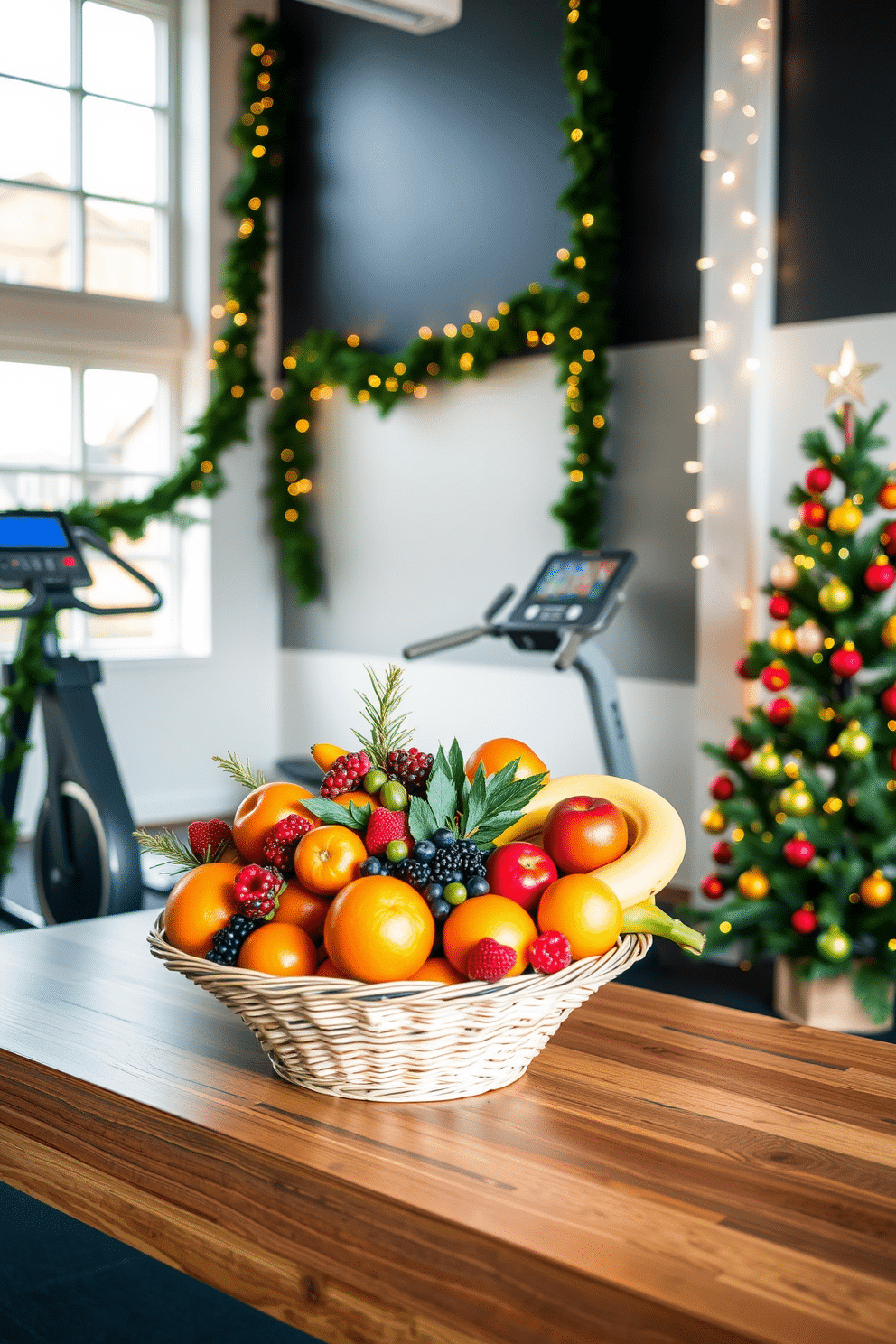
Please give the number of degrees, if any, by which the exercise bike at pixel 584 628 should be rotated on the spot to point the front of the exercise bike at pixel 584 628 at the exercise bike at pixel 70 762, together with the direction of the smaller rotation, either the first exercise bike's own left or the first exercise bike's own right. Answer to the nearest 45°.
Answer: approximately 135° to the first exercise bike's own left

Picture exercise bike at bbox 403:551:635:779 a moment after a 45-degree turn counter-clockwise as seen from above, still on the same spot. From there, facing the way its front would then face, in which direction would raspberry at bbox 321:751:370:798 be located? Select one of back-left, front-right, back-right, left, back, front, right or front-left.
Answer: back

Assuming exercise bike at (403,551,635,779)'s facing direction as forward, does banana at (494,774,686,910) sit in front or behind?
behind

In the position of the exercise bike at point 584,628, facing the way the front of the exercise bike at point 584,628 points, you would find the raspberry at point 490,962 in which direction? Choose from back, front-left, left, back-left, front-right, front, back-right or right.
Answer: back-right

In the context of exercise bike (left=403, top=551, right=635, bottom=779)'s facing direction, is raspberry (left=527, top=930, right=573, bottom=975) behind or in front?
behind

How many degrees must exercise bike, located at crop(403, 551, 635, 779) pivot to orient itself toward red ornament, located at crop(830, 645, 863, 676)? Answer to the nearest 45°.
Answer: approximately 90° to its right

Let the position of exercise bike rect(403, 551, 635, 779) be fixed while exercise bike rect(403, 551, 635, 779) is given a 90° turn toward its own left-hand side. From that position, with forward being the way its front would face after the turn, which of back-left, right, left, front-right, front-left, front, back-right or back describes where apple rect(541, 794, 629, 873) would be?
back-left

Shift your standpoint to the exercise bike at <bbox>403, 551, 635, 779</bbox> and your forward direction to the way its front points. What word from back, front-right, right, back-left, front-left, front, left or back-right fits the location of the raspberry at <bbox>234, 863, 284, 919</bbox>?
back-right
